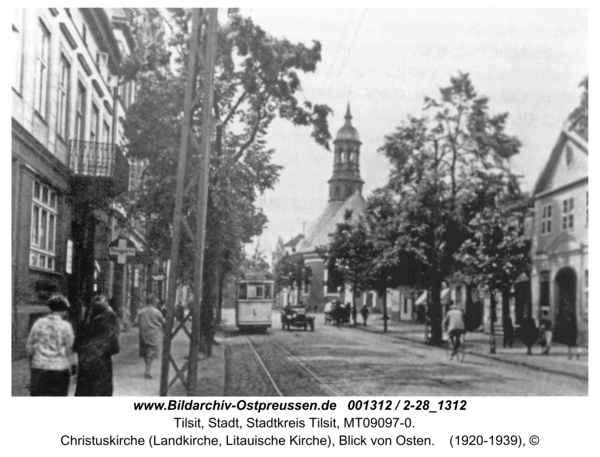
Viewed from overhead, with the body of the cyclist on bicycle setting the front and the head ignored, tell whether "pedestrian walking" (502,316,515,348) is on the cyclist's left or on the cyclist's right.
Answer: on the cyclist's right

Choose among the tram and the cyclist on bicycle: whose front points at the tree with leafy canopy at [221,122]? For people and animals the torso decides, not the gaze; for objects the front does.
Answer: the tram

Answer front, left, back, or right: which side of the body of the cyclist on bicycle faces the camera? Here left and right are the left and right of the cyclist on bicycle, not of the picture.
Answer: back

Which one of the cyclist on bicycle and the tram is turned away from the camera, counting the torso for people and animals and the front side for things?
the cyclist on bicycle

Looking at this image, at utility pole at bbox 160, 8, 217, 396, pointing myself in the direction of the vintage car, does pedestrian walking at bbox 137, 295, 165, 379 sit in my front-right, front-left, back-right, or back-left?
front-left

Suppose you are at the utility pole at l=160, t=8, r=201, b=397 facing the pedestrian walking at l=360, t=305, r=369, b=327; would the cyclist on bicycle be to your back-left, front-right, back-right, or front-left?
front-right

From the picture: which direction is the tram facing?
toward the camera

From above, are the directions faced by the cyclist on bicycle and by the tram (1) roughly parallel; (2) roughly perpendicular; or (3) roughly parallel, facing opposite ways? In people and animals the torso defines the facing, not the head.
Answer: roughly parallel, facing opposite ways

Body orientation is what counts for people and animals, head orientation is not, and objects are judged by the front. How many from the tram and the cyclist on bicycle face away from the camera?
1

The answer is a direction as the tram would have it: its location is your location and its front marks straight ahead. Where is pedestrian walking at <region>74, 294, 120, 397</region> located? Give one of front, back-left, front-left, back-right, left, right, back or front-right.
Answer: front

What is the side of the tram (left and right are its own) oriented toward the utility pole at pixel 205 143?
front

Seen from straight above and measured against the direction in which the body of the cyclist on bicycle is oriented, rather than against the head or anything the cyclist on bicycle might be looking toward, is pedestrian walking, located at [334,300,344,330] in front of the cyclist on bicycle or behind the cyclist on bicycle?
in front
